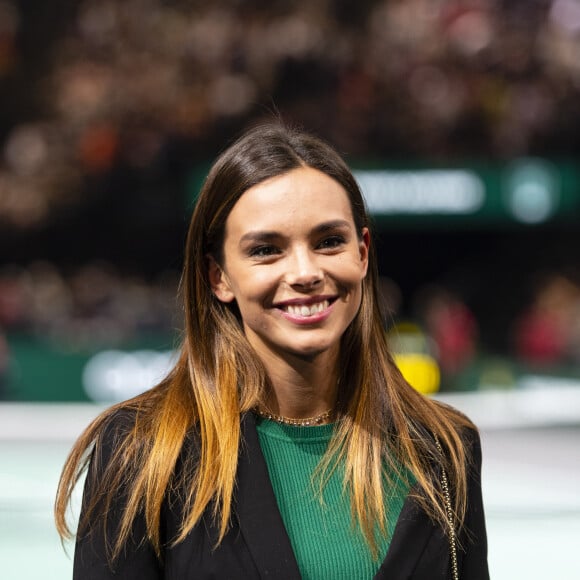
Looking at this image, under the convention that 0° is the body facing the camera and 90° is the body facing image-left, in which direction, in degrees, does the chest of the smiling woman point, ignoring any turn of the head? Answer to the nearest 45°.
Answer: approximately 315°
